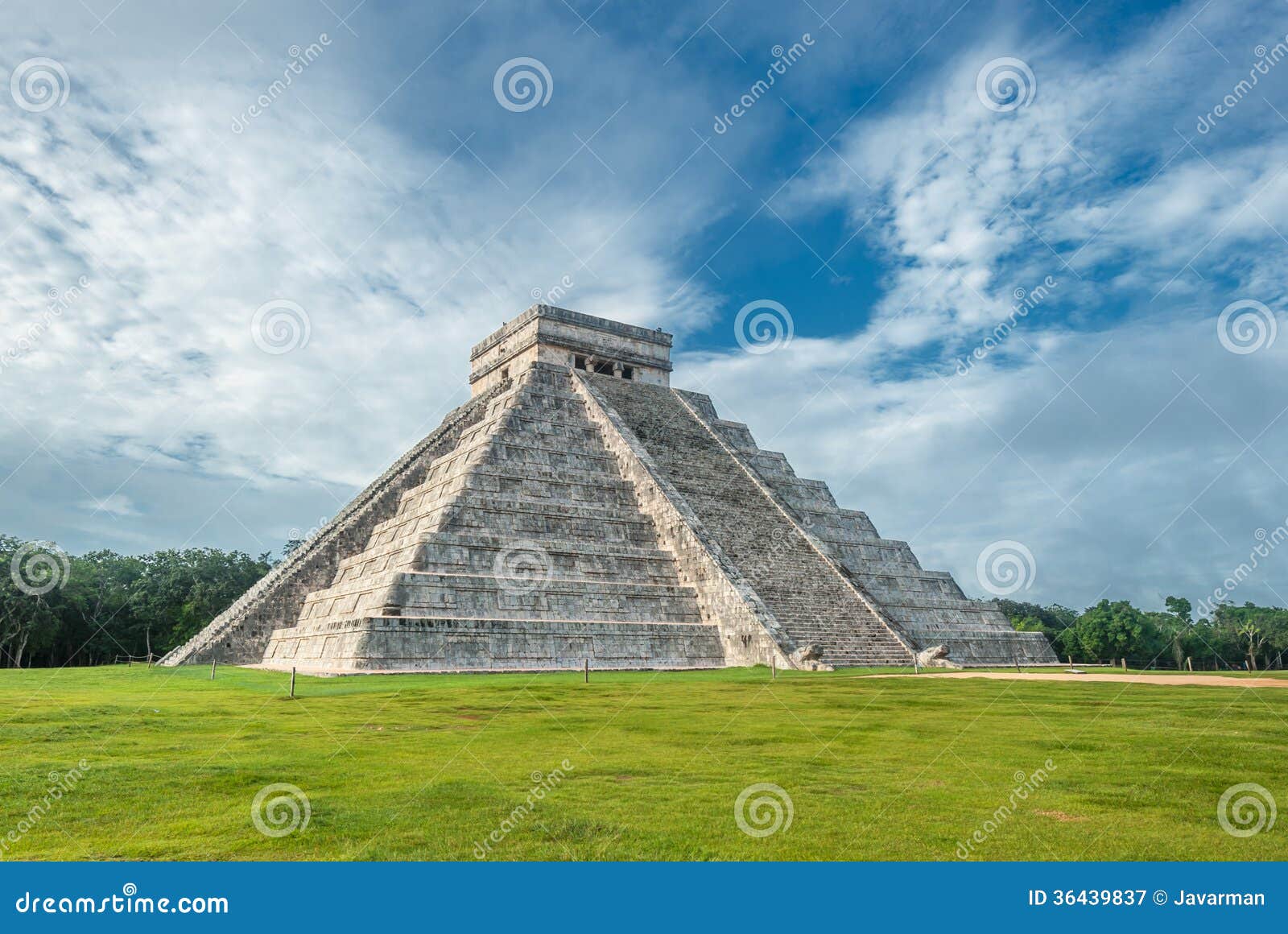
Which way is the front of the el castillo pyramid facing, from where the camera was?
facing the viewer and to the right of the viewer
